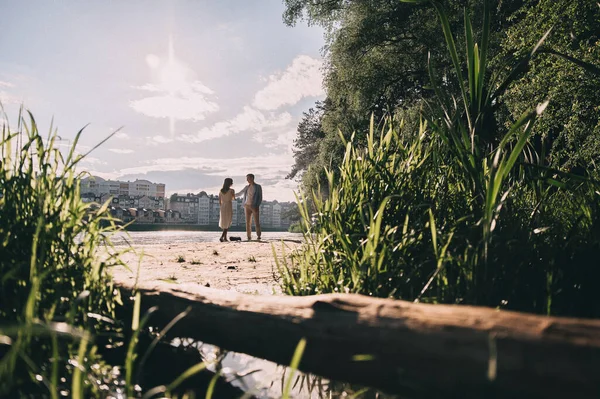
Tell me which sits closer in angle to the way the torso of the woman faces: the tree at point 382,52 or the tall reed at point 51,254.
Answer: the tree

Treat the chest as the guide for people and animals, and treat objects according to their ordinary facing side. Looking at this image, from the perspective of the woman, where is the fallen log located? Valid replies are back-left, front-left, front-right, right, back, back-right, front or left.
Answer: back-right

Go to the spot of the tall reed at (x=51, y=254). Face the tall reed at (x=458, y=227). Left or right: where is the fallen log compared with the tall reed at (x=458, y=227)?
right

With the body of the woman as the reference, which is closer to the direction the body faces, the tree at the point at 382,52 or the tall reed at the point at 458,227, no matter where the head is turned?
the tree

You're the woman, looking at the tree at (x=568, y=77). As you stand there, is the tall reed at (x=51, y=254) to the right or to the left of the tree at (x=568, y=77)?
right

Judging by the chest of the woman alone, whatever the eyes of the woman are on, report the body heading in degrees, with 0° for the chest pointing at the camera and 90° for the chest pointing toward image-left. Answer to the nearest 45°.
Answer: approximately 225°

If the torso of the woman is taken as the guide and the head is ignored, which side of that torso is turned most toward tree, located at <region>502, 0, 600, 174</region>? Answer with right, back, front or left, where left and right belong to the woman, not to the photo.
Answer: right

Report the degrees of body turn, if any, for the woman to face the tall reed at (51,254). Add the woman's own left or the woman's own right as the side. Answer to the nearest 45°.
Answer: approximately 135° to the woman's own right
